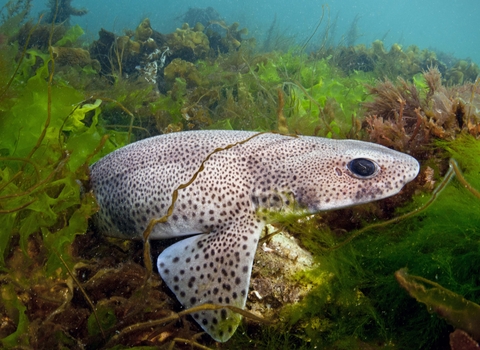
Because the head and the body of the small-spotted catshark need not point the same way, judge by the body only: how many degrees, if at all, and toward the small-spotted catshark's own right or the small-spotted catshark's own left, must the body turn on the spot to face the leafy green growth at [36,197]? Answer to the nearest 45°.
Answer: approximately 180°

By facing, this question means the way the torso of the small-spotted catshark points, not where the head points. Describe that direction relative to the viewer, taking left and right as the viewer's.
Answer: facing to the right of the viewer

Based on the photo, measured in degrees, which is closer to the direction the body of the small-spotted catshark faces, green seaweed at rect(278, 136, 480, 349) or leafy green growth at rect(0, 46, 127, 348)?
the green seaweed

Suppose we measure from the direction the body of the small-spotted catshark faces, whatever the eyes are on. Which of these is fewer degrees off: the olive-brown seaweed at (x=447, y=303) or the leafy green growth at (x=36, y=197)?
the olive-brown seaweed
